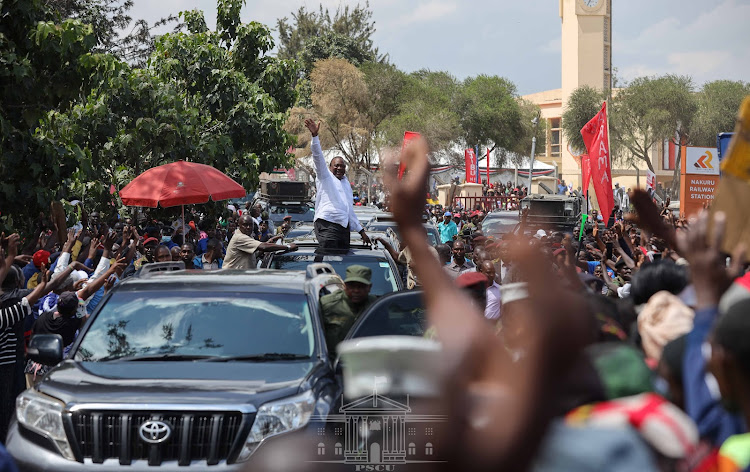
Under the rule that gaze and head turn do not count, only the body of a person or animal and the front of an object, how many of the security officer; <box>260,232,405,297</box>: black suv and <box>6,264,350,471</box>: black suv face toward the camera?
3

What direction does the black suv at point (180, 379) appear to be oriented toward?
toward the camera

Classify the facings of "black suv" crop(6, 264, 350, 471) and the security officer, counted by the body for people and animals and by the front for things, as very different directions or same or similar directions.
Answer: same or similar directions

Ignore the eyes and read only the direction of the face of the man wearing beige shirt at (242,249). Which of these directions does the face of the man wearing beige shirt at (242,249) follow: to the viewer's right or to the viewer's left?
to the viewer's right

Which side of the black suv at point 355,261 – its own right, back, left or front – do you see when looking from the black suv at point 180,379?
front

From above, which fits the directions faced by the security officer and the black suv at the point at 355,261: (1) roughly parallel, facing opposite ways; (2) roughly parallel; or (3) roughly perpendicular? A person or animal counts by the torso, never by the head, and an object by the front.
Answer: roughly parallel

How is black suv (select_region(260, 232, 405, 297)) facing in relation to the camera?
toward the camera

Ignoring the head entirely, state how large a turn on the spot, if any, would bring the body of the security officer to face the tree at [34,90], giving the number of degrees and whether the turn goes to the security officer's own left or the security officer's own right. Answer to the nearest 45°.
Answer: approximately 135° to the security officer's own right

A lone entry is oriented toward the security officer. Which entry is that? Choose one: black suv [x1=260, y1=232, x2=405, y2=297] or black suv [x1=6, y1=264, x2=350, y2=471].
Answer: black suv [x1=260, y1=232, x2=405, y2=297]

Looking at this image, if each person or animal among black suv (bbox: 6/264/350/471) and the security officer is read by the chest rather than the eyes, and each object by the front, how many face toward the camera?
2

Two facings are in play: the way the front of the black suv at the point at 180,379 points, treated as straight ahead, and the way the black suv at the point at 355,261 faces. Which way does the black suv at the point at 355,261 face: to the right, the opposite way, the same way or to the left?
the same way

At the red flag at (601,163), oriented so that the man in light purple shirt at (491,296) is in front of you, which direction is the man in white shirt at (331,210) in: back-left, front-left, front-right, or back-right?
front-right

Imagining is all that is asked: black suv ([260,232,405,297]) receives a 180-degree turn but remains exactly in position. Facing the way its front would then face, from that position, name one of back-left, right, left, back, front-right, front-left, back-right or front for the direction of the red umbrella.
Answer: front-left

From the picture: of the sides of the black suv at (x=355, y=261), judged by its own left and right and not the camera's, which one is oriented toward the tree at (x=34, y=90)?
right
